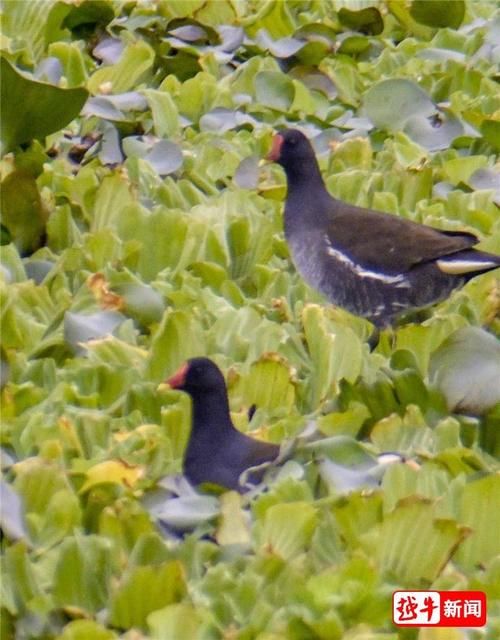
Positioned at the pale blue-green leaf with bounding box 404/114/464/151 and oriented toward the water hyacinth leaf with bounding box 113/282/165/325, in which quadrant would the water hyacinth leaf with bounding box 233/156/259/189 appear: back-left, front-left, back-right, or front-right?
front-right

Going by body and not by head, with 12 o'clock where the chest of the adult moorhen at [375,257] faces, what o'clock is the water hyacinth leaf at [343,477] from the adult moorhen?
The water hyacinth leaf is roughly at 9 o'clock from the adult moorhen.

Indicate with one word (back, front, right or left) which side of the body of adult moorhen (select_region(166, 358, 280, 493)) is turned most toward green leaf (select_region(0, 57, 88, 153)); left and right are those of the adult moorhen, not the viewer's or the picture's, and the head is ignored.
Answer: right

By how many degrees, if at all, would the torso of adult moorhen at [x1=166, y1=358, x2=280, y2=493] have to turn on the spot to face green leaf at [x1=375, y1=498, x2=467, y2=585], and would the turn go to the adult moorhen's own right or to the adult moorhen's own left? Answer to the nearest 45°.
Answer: approximately 135° to the adult moorhen's own left

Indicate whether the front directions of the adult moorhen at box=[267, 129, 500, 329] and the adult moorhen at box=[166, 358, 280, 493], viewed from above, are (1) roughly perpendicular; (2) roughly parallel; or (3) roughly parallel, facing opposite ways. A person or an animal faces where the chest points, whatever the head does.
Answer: roughly parallel

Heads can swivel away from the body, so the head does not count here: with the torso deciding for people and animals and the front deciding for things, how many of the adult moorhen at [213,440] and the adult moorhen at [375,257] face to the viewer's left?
2

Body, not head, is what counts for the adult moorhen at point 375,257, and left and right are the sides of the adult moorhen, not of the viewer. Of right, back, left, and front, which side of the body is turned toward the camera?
left

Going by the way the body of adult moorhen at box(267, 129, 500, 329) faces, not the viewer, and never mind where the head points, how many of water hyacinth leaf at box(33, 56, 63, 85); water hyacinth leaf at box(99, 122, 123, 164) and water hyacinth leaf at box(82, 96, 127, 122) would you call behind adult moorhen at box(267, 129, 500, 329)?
0

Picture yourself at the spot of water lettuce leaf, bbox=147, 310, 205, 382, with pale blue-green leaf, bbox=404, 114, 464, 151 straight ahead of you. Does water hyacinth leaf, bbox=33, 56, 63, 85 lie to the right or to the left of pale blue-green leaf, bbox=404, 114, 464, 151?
left

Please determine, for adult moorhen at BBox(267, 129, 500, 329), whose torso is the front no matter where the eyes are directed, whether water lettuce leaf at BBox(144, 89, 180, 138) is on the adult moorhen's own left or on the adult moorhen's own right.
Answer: on the adult moorhen's own right

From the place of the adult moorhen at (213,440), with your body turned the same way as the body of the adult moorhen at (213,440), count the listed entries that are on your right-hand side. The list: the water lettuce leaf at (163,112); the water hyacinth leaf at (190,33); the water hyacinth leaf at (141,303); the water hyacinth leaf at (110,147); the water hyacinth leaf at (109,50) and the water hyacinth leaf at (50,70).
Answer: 6

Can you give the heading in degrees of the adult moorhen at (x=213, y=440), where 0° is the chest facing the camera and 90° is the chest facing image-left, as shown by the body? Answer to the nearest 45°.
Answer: approximately 90°

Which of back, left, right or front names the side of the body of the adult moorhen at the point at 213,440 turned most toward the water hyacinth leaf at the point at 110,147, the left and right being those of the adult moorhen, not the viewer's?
right

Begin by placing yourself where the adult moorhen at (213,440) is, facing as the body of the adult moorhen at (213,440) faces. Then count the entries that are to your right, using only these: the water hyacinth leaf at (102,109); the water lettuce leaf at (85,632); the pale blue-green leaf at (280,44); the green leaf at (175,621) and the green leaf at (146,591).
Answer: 2

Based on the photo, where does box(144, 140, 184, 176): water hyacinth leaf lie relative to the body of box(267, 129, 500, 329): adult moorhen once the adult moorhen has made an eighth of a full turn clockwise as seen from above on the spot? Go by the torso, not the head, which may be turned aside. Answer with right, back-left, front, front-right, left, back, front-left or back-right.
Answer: front
